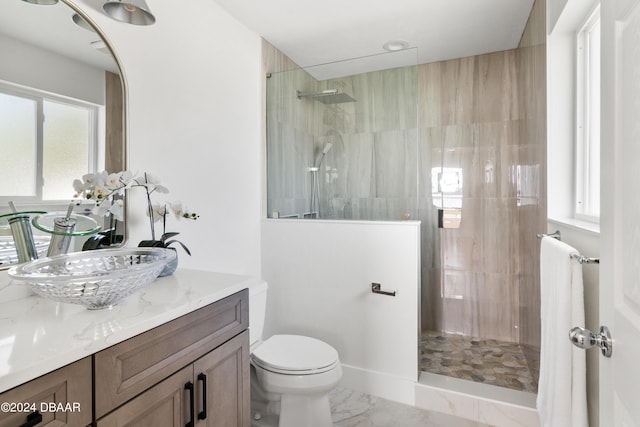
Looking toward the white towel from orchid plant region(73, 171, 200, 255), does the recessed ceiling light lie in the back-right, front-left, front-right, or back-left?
front-left

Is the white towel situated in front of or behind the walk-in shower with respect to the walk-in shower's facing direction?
in front

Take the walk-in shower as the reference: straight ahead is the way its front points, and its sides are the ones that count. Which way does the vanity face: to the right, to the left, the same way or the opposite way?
to the left

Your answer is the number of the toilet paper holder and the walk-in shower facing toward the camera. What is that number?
2

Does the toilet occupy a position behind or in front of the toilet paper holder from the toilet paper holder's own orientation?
in front

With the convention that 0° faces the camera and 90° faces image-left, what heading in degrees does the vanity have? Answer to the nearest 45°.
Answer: approximately 315°

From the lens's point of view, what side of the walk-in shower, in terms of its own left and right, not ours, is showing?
front

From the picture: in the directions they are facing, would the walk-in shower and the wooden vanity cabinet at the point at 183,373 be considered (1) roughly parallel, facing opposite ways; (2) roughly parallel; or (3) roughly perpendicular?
roughly perpendicular

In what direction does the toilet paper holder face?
toward the camera

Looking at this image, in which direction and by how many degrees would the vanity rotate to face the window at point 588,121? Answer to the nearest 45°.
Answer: approximately 45° to its left

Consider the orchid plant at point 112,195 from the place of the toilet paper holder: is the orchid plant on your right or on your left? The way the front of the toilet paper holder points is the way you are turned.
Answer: on your right

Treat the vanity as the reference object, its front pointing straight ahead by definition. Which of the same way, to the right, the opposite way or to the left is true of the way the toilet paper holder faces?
to the right
